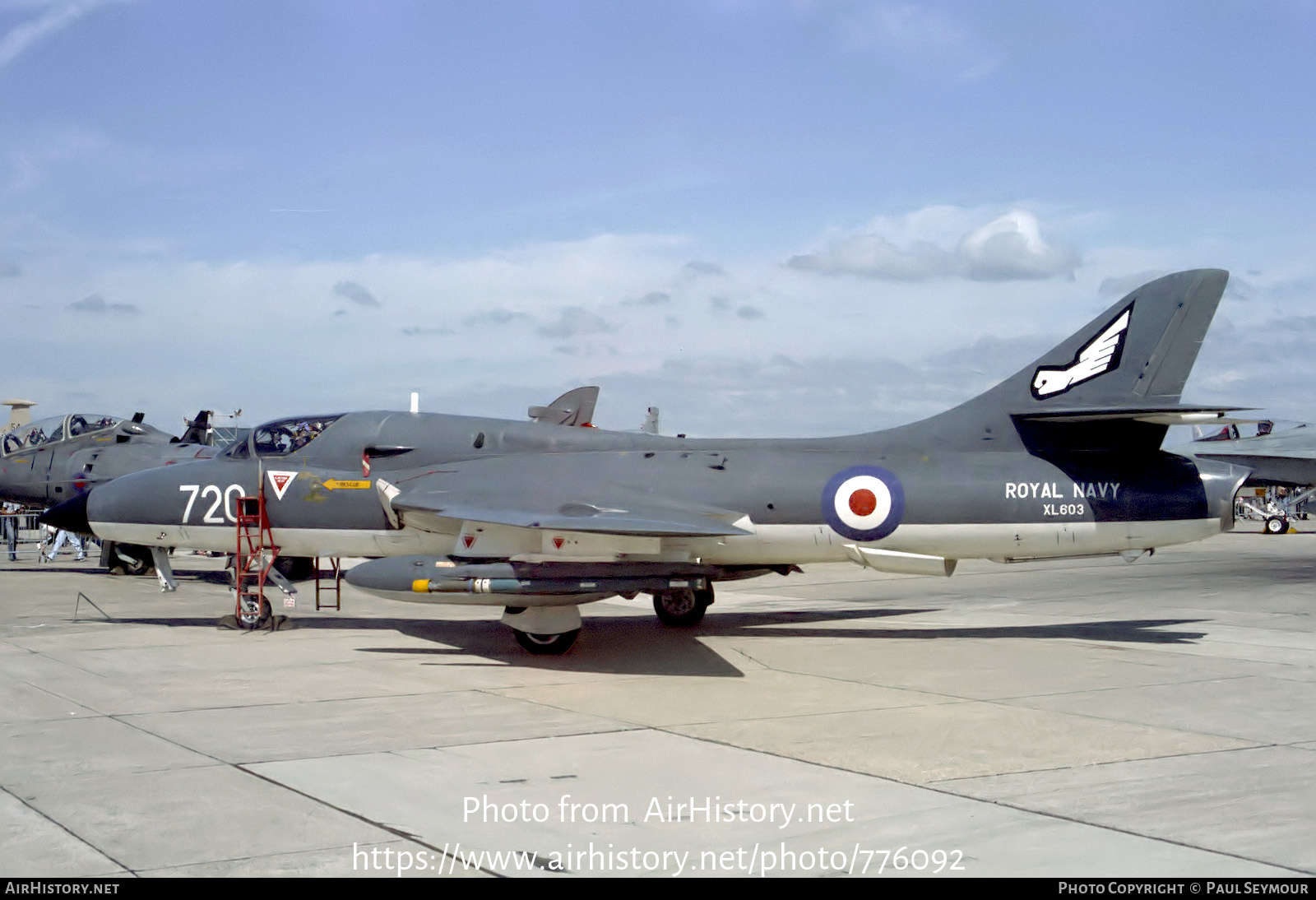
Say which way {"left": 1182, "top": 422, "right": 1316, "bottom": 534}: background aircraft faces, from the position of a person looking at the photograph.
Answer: facing to the left of the viewer

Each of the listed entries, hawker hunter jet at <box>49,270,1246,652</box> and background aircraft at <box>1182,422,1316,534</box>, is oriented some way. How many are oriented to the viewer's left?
2

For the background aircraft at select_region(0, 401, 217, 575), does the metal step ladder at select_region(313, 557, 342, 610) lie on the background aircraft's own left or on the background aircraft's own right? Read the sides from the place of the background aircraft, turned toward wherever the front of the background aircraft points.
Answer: on the background aircraft's own left

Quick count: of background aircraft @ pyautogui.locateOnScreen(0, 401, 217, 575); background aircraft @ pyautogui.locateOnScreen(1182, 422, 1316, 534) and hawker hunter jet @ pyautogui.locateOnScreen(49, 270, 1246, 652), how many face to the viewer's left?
3

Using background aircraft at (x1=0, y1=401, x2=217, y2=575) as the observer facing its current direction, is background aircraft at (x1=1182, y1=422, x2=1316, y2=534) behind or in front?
behind

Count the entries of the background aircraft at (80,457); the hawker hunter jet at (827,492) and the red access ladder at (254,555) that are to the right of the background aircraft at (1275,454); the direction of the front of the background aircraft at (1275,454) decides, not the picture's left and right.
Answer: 0

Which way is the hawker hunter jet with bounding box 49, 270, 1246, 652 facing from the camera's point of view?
to the viewer's left

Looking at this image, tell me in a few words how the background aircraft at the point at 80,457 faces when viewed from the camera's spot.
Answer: facing to the left of the viewer

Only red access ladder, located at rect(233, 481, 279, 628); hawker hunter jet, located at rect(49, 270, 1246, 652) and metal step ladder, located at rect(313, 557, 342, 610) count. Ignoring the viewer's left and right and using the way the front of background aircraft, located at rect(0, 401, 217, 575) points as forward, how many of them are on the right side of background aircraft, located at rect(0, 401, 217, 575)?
0

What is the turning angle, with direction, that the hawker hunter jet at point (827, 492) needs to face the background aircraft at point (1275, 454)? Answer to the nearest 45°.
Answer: approximately 135° to its right
